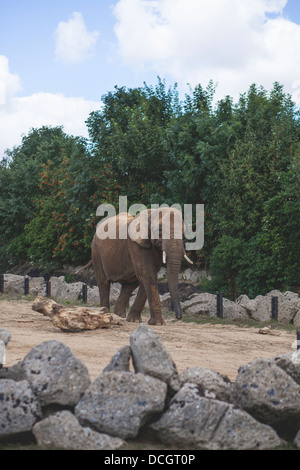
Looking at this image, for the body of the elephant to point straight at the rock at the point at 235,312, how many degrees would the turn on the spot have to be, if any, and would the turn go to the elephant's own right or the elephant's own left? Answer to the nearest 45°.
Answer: approximately 90° to the elephant's own left

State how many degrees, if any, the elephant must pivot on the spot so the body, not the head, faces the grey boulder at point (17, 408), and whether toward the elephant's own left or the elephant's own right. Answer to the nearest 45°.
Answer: approximately 45° to the elephant's own right

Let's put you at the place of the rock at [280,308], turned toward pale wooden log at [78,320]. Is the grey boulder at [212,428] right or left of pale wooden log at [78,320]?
left

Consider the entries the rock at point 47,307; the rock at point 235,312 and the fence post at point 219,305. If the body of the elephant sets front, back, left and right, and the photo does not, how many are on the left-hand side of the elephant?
2

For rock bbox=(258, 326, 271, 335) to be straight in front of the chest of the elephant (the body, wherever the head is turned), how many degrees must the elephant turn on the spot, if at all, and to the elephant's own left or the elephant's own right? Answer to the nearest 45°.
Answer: approximately 45° to the elephant's own left

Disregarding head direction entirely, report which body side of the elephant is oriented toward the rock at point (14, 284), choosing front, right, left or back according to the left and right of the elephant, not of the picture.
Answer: back

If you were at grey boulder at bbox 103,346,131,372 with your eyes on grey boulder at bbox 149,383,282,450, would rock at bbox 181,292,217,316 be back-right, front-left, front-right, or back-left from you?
back-left

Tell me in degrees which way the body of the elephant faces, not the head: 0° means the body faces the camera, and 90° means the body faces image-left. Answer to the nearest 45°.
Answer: approximately 315°

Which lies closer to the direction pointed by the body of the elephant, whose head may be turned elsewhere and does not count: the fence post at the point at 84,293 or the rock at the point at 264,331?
the rock

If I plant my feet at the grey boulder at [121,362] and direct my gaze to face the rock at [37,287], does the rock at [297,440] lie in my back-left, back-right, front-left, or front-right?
back-right

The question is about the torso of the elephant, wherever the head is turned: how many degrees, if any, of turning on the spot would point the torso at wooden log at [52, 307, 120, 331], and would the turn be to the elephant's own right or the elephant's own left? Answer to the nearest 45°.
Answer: approximately 90° to the elephant's own right

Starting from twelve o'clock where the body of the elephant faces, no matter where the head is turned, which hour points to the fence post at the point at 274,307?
The fence post is roughly at 10 o'clock from the elephant.

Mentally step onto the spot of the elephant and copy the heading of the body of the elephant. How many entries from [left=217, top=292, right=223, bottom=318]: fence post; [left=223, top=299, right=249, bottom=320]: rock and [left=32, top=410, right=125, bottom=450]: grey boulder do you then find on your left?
2

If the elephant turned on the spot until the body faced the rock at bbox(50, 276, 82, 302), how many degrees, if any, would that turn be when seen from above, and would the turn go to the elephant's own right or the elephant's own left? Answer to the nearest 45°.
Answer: approximately 135° to the elephant's own left

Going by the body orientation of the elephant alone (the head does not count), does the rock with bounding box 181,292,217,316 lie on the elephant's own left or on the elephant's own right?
on the elephant's own left

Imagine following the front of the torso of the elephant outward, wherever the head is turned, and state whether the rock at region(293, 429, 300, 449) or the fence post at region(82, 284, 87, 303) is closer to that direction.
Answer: the rock

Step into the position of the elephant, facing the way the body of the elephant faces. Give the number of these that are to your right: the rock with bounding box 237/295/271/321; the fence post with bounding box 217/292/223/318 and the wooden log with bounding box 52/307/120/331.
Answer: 1
